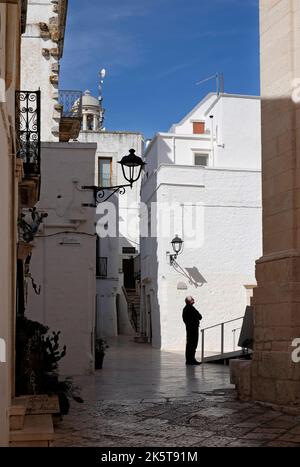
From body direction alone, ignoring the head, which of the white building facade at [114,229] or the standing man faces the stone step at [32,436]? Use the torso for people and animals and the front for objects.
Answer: the white building facade

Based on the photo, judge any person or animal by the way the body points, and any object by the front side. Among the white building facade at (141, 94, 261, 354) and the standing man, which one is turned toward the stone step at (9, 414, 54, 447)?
the white building facade

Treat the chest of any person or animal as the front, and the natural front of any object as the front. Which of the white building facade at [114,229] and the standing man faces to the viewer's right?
the standing man
